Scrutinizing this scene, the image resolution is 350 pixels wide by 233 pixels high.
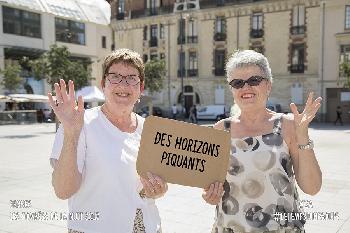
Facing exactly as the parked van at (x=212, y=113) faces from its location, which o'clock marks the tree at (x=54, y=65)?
The tree is roughly at 10 o'clock from the parked van.

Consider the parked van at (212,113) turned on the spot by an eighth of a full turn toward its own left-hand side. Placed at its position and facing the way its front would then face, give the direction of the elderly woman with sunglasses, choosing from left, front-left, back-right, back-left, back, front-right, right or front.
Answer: front-left

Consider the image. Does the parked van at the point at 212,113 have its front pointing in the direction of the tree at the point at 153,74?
yes

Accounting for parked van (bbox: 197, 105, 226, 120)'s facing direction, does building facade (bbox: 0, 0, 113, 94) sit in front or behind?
in front

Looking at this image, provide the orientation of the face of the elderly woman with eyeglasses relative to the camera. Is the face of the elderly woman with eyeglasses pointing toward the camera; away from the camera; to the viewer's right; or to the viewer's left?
toward the camera

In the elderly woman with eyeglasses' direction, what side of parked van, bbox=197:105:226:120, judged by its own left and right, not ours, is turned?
left

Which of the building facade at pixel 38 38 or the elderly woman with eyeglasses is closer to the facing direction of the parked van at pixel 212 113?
the building facade

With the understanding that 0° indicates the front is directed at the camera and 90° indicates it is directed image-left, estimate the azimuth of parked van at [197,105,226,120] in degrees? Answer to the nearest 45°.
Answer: approximately 90°

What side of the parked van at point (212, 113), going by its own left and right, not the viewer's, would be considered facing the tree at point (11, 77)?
front

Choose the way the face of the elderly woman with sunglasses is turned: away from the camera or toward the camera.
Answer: toward the camera
